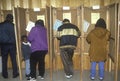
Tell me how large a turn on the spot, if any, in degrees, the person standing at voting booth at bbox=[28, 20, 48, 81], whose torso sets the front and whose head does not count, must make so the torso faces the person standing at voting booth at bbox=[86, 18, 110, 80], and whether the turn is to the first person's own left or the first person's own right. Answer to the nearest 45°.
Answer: approximately 90° to the first person's own right

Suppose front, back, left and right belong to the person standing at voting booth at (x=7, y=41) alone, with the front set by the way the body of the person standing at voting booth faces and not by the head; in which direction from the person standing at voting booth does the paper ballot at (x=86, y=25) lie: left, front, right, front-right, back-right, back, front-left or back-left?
right

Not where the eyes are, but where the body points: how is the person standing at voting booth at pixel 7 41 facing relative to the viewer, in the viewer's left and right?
facing away from the viewer

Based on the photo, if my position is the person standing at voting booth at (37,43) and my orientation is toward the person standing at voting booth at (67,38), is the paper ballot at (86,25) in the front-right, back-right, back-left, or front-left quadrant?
front-left

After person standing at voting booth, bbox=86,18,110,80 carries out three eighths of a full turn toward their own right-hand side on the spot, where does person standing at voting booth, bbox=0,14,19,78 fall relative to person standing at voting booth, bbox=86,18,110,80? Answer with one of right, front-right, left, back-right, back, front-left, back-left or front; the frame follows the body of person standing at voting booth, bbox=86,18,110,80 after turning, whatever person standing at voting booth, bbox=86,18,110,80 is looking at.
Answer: back-right

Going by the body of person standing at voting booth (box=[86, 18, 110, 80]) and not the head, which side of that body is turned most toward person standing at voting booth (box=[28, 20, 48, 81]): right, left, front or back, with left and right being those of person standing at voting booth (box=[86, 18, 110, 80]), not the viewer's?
left

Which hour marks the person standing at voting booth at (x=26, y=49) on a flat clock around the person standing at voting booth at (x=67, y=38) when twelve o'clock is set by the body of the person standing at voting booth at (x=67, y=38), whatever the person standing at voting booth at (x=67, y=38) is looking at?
the person standing at voting booth at (x=26, y=49) is roughly at 9 o'clock from the person standing at voting booth at (x=67, y=38).

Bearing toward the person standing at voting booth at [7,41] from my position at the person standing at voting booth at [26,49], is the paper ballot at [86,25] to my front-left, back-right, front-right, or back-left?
back-right

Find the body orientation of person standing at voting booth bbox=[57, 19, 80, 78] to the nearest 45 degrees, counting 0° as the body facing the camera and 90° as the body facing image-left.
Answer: approximately 180°

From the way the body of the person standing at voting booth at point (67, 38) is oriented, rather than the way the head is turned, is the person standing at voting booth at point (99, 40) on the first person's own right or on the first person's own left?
on the first person's own right

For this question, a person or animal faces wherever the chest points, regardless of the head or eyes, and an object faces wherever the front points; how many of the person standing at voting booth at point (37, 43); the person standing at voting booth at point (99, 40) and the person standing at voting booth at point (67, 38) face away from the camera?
3

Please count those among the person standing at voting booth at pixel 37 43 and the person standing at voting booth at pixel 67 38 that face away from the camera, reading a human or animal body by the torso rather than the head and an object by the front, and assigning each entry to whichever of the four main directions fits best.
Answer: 2

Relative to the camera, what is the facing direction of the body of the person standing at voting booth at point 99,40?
away from the camera

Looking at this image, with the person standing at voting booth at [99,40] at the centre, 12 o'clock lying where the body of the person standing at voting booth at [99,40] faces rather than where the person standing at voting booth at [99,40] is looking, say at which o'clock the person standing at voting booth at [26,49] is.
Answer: the person standing at voting booth at [26,49] is roughly at 9 o'clock from the person standing at voting booth at [99,40].
